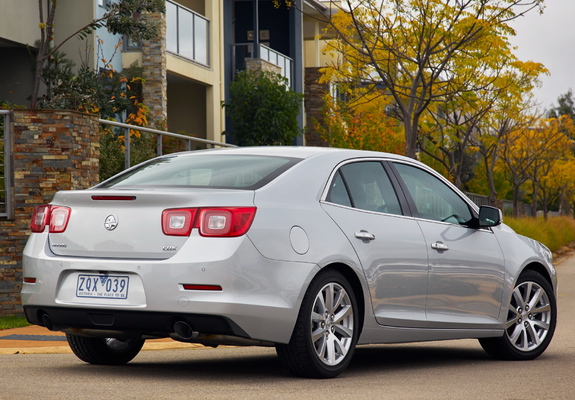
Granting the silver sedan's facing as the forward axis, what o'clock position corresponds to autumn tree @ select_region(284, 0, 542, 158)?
The autumn tree is roughly at 11 o'clock from the silver sedan.

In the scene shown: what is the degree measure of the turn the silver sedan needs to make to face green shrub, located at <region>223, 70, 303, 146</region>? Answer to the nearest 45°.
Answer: approximately 45° to its left

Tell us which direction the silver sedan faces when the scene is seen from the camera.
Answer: facing away from the viewer and to the right of the viewer

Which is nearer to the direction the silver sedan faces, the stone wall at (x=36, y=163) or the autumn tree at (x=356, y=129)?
the autumn tree

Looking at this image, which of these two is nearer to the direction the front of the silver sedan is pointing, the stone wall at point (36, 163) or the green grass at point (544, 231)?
the green grass

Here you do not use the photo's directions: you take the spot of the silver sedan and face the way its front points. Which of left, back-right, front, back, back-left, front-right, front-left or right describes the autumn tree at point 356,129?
front-left
